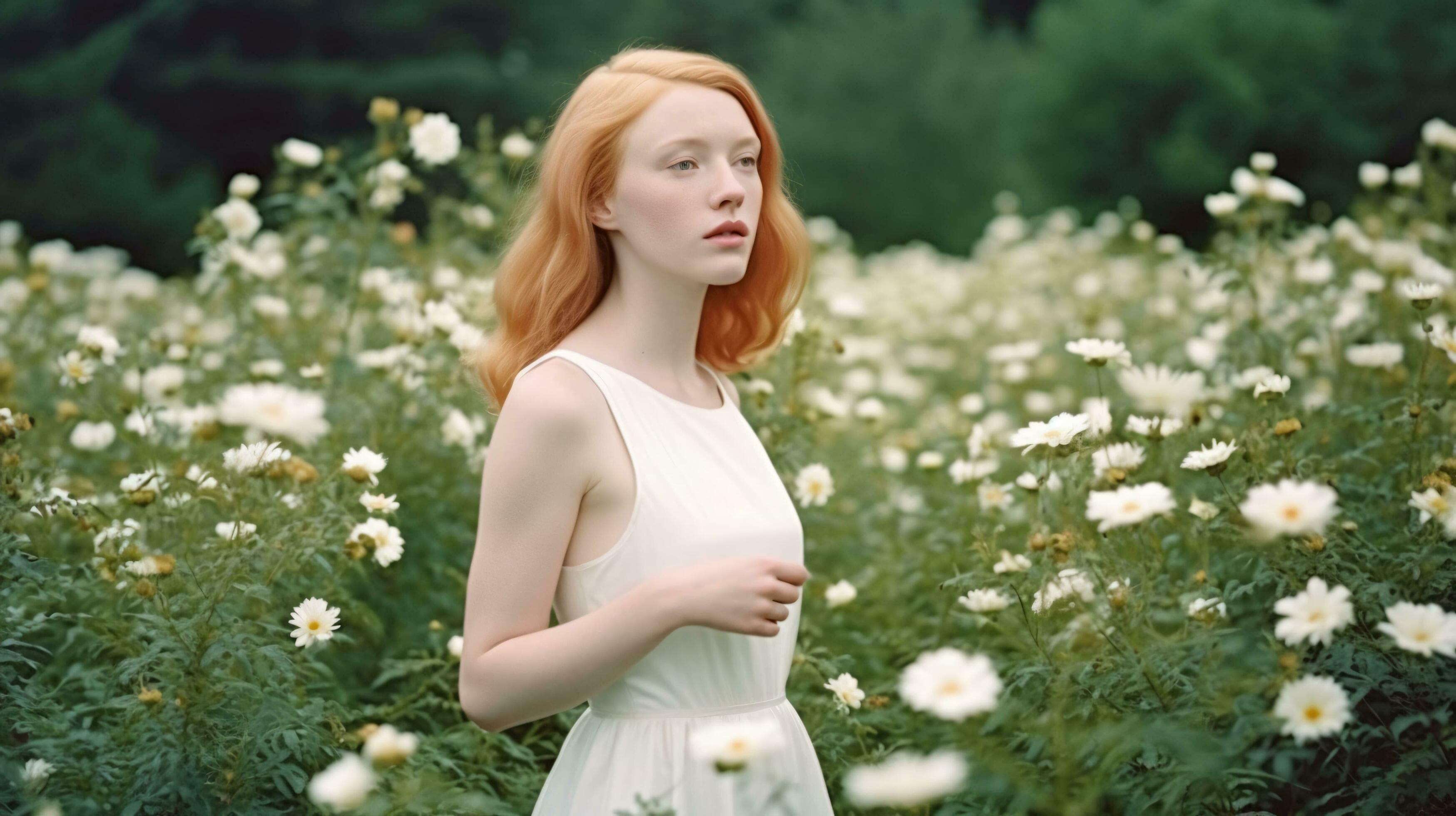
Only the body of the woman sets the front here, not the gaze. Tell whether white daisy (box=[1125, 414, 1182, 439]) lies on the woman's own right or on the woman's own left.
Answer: on the woman's own left

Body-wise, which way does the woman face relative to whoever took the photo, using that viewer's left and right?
facing the viewer and to the right of the viewer

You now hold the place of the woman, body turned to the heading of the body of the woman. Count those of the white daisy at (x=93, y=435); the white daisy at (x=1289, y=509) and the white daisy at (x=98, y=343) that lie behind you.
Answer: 2

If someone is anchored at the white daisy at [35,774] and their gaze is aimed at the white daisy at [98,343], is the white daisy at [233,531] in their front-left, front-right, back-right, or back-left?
front-right

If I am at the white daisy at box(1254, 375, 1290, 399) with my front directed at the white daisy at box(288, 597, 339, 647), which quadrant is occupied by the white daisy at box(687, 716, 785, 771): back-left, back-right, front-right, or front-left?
front-left

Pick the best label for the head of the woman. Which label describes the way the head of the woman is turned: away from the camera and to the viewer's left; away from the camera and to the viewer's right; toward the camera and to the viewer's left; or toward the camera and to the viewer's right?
toward the camera and to the viewer's right
